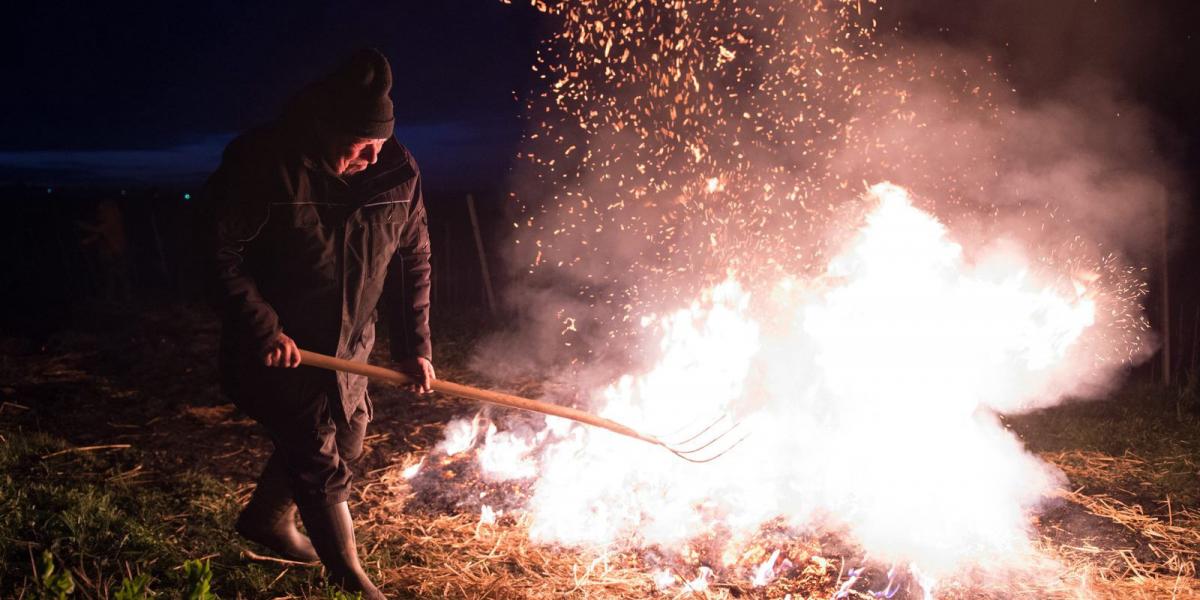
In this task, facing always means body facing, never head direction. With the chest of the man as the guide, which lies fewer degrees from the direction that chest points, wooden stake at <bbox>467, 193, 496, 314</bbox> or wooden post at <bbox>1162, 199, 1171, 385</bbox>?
the wooden post

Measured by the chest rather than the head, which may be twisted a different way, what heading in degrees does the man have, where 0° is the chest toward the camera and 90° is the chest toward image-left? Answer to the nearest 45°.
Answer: approximately 315°

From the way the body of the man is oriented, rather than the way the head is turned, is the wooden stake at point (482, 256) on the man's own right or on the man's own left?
on the man's own left
